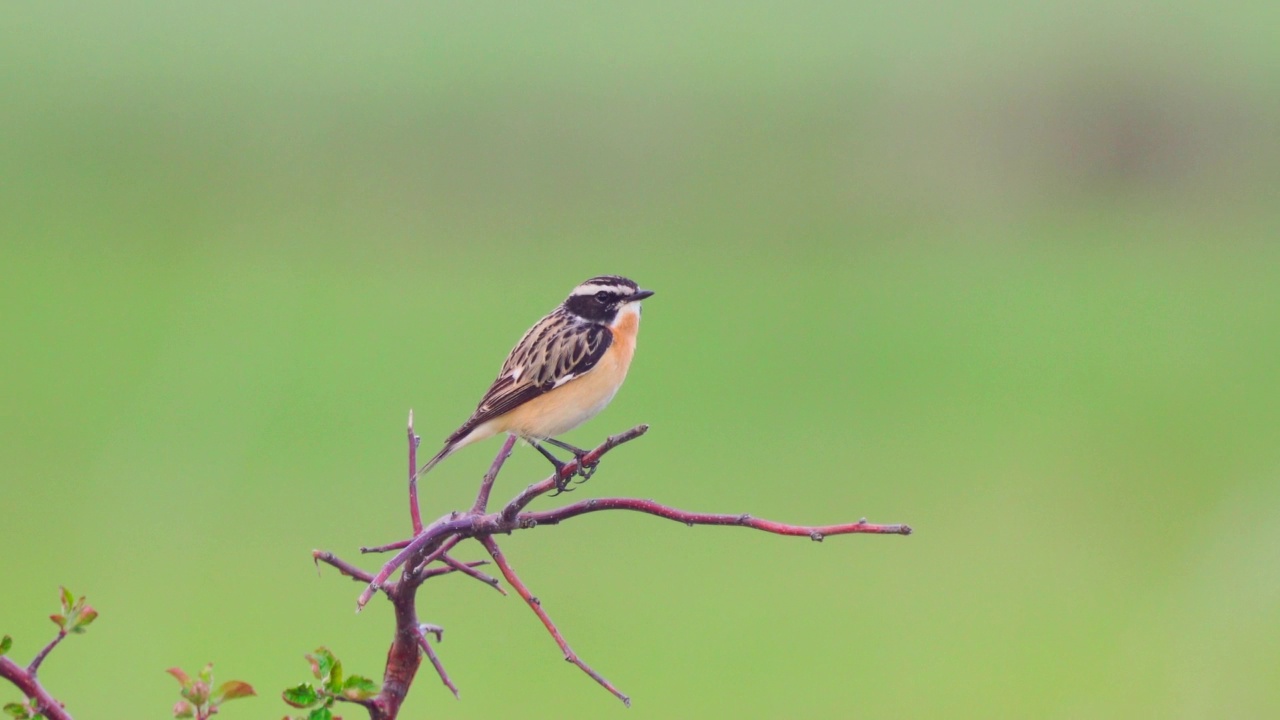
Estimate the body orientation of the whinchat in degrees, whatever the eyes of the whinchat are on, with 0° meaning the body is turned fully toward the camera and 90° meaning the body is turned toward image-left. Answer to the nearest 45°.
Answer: approximately 270°

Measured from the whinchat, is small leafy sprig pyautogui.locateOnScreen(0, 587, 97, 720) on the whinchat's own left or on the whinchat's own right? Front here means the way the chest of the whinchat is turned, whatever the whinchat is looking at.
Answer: on the whinchat's own right
